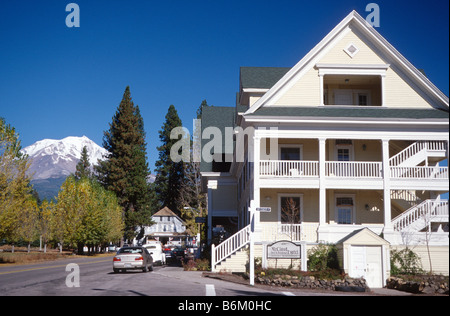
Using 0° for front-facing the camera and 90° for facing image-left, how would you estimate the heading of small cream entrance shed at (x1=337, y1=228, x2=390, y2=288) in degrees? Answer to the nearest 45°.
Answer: approximately 0°

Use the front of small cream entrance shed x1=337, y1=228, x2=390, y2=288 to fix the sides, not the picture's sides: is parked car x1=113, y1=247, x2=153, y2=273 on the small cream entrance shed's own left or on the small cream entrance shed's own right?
on the small cream entrance shed's own right

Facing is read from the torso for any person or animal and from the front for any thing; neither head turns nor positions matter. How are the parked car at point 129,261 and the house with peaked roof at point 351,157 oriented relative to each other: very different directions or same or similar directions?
very different directions

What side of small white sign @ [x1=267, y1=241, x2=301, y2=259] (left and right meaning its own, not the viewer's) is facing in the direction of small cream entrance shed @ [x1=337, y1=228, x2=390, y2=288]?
left

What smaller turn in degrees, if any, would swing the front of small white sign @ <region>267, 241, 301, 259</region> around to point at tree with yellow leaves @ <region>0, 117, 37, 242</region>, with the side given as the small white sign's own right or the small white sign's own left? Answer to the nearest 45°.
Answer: approximately 135° to the small white sign's own right
